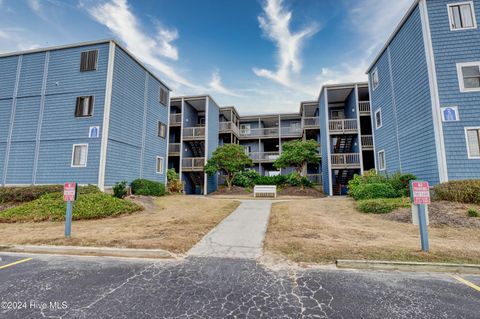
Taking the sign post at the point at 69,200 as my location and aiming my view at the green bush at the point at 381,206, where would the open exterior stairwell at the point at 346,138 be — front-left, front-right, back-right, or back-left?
front-left

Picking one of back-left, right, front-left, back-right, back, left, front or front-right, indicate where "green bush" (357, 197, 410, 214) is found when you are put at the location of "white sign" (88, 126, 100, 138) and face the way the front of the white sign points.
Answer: front-left

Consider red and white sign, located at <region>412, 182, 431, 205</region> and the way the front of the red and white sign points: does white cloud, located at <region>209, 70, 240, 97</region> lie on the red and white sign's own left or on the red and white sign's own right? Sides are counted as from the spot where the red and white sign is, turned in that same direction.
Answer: on the red and white sign's own right

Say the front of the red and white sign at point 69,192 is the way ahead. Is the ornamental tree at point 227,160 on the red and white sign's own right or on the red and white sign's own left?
on the red and white sign's own left

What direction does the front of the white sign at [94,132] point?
toward the camera

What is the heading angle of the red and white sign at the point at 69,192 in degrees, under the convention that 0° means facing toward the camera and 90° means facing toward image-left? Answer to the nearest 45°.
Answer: approximately 0°

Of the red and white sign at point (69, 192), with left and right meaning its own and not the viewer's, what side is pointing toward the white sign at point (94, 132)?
back

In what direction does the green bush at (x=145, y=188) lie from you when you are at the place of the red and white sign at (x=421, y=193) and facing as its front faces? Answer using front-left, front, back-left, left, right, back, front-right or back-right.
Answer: right

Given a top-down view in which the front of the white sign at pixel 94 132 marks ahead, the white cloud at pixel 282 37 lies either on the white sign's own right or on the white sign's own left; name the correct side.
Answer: on the white sign's own left

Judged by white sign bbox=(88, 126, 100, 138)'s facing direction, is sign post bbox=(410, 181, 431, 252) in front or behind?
in front

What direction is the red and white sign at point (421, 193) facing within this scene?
toward the camera
